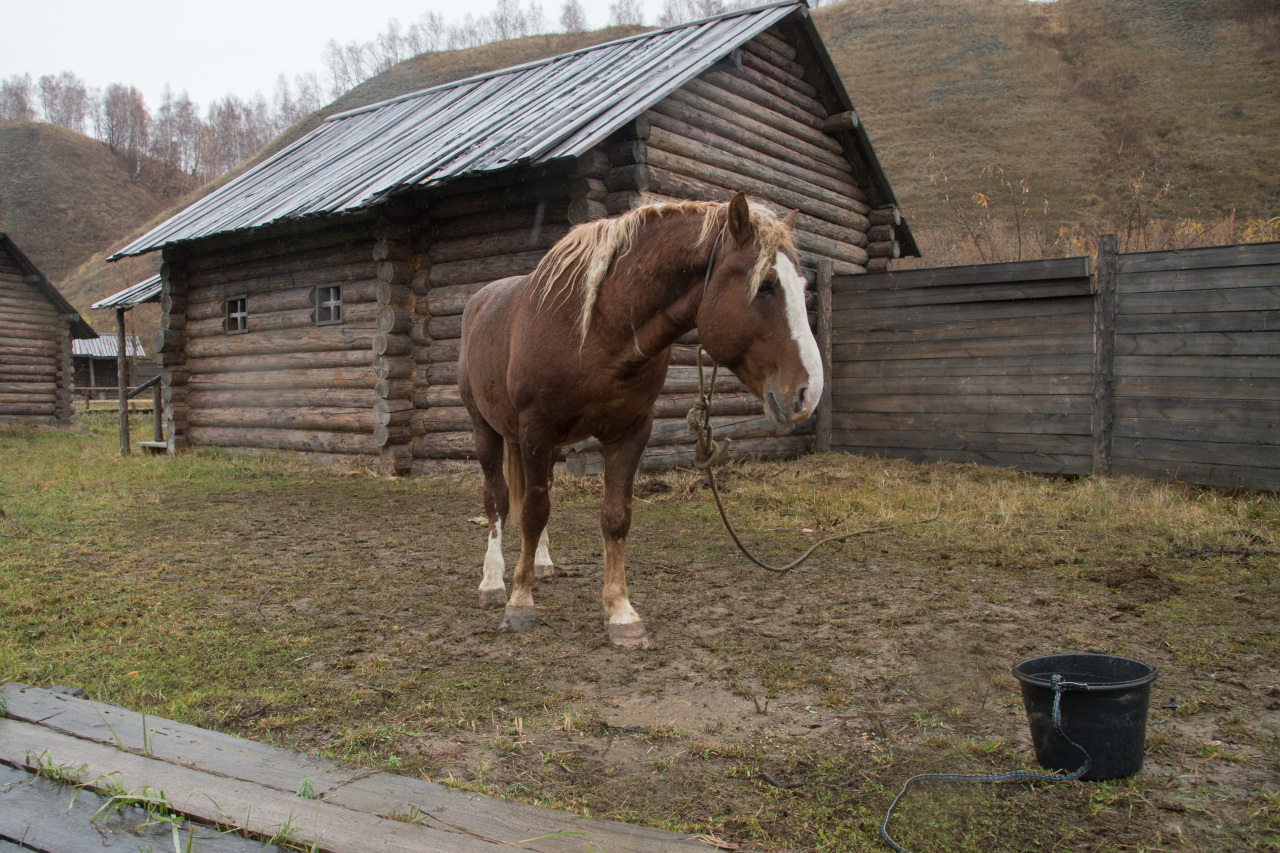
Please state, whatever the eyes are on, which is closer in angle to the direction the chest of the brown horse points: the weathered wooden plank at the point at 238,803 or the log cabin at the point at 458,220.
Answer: the weathered wooden plank

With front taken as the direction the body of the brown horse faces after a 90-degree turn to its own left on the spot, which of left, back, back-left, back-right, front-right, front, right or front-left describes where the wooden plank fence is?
front

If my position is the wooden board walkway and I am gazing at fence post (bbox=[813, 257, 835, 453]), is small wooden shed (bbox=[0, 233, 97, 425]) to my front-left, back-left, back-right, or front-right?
front-left

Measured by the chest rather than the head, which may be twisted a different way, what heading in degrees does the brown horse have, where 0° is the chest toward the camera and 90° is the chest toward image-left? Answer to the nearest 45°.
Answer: approximately 315°

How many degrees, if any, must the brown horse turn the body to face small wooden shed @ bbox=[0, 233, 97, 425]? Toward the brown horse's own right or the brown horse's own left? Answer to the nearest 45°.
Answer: approximately 180°

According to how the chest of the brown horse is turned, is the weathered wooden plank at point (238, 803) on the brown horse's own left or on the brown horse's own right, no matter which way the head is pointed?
on the brown horse's own right

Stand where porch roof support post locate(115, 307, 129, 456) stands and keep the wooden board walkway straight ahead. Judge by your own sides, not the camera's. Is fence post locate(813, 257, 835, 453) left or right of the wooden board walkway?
left

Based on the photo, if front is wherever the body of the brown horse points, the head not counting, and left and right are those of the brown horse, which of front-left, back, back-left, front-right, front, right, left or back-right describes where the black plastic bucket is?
front

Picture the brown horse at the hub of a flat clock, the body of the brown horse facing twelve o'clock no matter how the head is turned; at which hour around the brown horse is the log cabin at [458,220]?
The log cabin is roughly at 7 o'clock from the brown horse.

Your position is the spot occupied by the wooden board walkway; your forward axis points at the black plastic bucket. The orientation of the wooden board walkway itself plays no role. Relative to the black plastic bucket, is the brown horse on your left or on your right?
left

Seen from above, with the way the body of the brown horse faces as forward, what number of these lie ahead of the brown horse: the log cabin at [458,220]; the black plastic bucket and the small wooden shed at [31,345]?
1
